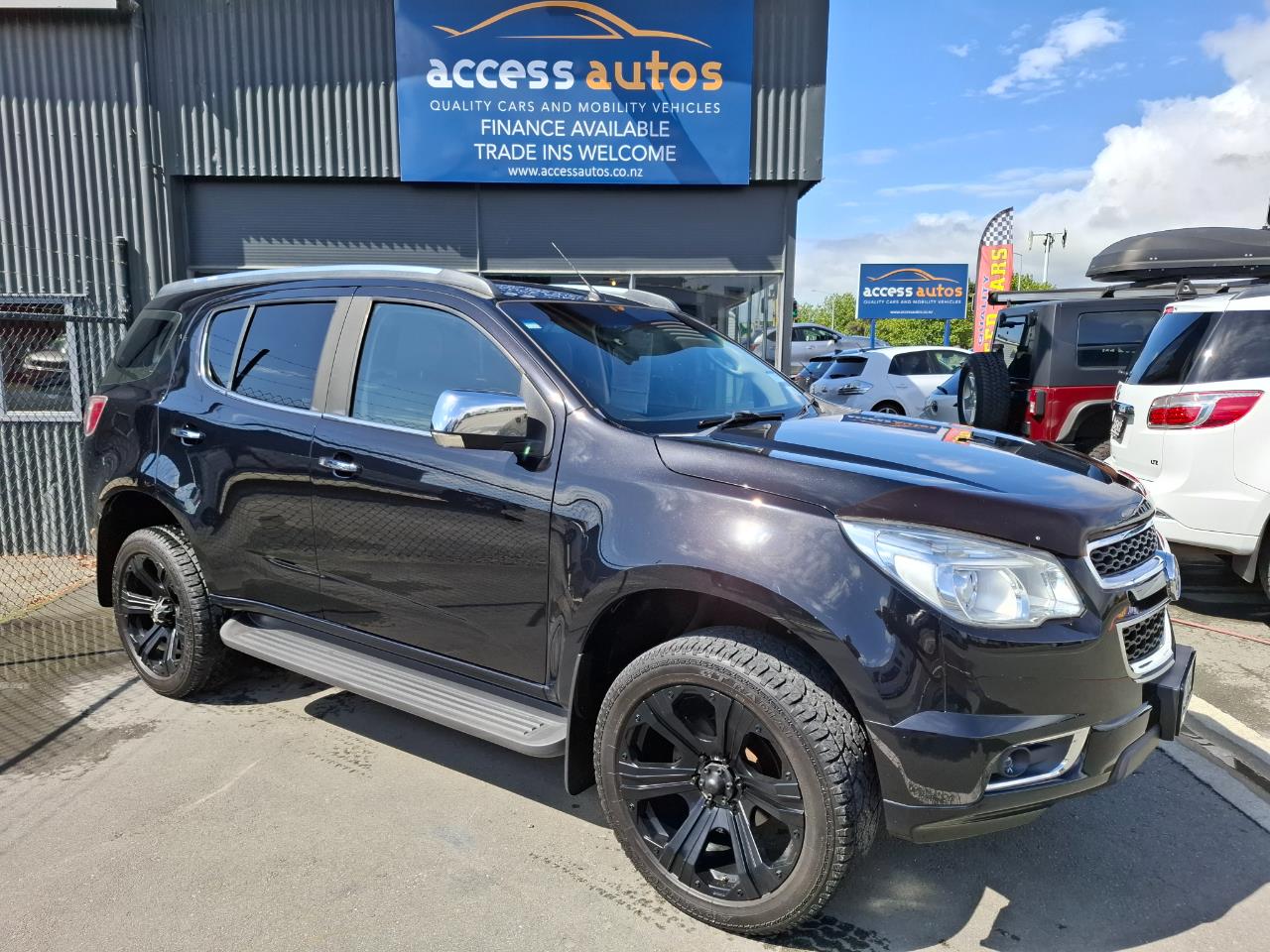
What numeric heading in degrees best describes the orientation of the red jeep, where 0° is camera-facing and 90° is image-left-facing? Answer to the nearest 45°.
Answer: approximately 225°

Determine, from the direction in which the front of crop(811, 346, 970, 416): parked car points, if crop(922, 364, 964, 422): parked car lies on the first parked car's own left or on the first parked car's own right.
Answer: on the first parked car's own right

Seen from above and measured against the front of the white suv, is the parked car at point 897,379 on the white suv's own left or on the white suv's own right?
on the white suv's own left
